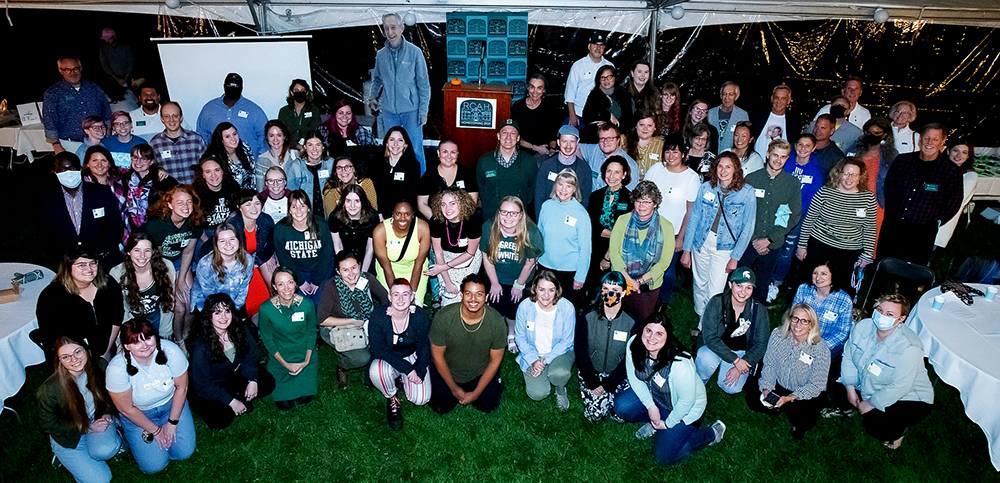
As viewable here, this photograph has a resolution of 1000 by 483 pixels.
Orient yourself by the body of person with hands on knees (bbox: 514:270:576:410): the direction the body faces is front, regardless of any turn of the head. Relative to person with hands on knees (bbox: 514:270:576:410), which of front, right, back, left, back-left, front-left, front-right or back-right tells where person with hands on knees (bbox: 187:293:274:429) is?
right

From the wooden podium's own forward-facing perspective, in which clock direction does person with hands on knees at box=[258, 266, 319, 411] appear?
The person with hands on knees is roughly at 1 o'clock from the wooden podium.

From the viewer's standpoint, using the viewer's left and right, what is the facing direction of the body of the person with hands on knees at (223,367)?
facing the viewer and to the right of the viewer

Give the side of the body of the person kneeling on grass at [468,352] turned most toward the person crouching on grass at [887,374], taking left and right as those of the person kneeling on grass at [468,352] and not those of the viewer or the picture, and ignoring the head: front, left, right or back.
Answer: left

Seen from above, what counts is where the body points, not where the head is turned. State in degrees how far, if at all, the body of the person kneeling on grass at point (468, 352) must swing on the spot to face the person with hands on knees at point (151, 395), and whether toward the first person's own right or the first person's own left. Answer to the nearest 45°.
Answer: approximately 90° to the first person's own right

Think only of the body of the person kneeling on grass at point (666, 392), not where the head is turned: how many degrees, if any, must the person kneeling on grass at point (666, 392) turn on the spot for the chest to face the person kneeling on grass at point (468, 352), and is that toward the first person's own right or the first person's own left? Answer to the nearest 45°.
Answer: approximately 45° to the first person's own right

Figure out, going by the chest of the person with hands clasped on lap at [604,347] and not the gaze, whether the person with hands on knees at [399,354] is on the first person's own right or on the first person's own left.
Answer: on the first person's own right

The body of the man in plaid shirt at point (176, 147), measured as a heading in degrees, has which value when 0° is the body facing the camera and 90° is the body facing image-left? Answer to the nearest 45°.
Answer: approximately 0°
